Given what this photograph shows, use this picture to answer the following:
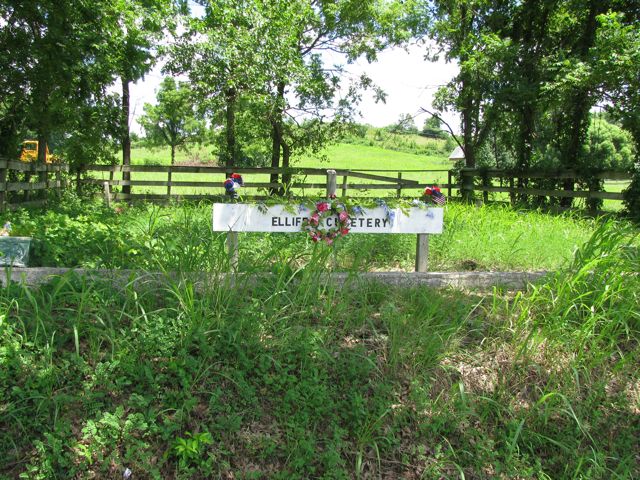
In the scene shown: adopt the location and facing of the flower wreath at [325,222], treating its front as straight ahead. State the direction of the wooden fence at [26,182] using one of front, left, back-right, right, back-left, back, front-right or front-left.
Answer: back-right

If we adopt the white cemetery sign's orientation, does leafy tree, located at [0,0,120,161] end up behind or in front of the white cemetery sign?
behind

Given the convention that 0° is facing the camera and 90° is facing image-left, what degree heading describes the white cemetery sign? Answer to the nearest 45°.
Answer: approximately 0°

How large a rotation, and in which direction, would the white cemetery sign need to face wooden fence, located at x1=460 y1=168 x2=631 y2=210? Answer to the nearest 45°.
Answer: approximately 135° to its left

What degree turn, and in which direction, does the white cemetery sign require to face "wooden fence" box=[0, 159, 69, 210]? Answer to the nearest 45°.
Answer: approximately 135° to its right

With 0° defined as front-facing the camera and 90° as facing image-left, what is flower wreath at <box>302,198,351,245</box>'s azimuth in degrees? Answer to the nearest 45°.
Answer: approximately 0°

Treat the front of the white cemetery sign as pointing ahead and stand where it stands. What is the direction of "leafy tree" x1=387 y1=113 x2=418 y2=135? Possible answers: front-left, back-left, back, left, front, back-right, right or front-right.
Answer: back
